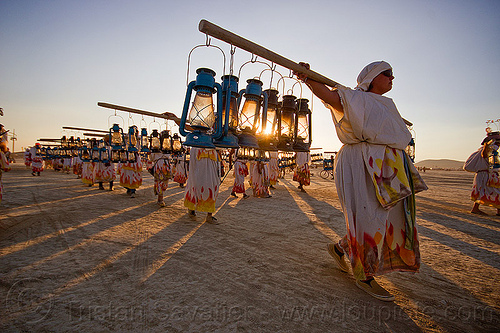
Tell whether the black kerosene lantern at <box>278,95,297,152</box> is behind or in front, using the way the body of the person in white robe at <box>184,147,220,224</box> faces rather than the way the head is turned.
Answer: in front

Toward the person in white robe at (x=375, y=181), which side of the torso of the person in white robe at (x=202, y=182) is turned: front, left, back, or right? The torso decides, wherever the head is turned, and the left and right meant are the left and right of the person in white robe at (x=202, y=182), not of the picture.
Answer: front

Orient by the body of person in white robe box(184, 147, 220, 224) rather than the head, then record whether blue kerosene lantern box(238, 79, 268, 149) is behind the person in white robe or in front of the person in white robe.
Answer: in front

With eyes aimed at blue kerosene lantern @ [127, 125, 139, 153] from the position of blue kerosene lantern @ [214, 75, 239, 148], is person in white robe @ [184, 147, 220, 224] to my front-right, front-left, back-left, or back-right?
front-right

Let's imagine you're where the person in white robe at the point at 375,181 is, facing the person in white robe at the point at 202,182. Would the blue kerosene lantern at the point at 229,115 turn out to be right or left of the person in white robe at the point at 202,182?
left

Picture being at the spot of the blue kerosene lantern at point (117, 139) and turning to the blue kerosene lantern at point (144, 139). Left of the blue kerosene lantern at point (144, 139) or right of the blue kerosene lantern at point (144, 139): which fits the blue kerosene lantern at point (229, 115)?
right

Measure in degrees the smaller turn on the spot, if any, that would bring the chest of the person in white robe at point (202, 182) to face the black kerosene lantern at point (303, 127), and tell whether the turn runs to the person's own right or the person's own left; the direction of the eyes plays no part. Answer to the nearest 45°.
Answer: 0° — they already face it

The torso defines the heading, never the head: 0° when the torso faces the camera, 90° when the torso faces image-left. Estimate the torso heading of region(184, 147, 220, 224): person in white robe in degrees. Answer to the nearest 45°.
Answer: approximately 315°
